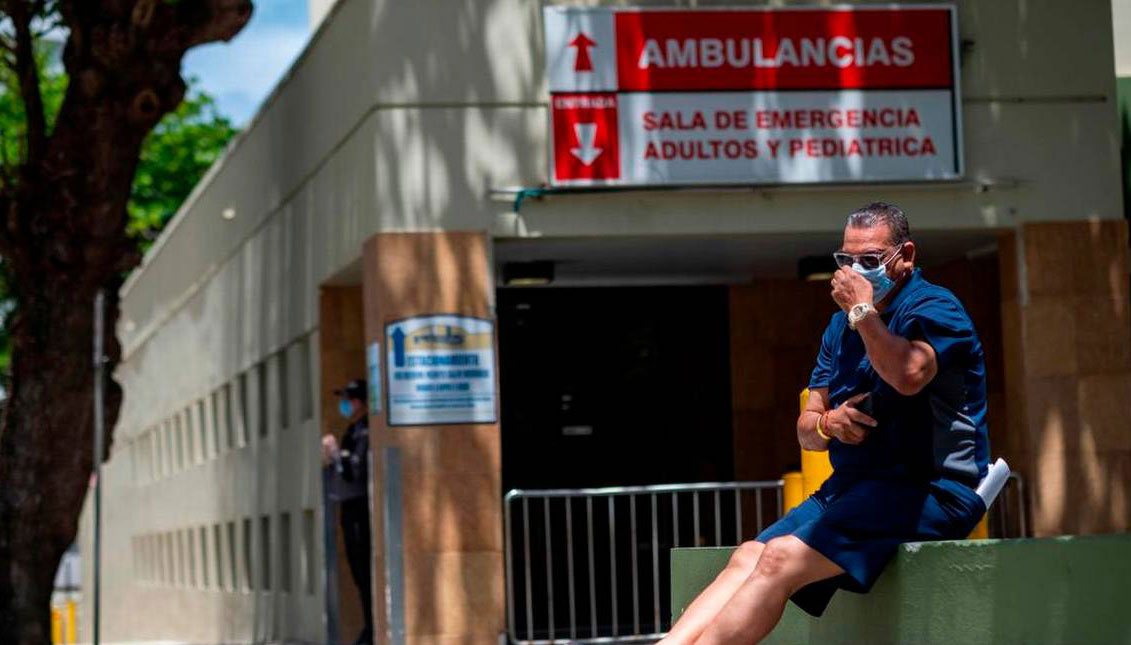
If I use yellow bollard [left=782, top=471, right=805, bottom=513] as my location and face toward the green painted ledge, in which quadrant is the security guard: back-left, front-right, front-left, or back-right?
back-right

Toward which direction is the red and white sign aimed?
toward the camera

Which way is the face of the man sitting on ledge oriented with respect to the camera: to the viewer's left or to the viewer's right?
to the viewer's left

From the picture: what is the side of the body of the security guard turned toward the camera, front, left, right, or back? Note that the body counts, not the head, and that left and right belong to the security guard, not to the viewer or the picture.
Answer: left

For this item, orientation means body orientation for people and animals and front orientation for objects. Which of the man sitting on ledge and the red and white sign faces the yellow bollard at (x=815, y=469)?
the red and white sign

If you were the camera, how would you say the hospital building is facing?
facing the viewer

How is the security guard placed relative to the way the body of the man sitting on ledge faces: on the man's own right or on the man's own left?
on the man's own right

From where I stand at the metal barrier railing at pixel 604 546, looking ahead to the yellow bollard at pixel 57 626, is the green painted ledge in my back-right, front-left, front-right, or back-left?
back-left

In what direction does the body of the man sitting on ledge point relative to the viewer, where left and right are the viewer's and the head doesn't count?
facing the viewer and to the left of the viewer

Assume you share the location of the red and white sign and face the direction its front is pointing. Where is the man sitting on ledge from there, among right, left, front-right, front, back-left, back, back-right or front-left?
front
